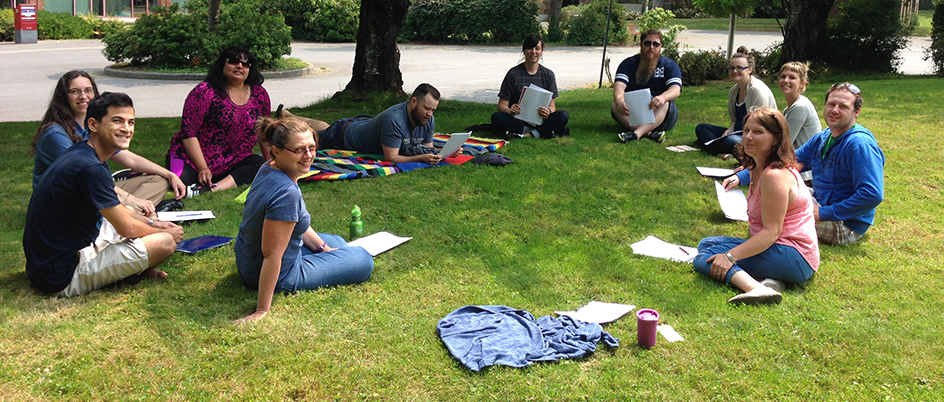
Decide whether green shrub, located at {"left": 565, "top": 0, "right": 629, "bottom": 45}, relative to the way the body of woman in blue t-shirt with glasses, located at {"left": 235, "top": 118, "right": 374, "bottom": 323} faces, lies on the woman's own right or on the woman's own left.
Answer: on the woman's own left

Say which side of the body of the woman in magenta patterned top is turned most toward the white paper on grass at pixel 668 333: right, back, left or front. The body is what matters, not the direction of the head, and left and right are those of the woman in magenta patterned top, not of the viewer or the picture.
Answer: front

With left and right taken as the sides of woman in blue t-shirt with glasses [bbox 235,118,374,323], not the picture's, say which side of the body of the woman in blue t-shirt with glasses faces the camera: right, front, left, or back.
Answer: right

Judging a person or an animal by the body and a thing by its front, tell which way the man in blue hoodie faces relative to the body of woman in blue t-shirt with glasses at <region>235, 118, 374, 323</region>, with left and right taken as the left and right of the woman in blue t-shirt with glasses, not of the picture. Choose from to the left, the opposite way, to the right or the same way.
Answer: the opposite way

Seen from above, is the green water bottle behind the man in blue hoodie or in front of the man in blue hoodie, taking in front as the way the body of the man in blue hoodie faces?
in front

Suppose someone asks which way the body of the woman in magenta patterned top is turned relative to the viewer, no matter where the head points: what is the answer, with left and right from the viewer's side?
facing the viewer and to the right of the viewer

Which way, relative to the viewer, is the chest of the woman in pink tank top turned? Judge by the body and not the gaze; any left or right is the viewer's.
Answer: facing to the left of the viewer

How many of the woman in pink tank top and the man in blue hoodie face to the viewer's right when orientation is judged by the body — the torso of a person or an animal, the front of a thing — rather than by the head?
0

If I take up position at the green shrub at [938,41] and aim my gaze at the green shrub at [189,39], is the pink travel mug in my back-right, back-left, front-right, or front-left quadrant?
front-left

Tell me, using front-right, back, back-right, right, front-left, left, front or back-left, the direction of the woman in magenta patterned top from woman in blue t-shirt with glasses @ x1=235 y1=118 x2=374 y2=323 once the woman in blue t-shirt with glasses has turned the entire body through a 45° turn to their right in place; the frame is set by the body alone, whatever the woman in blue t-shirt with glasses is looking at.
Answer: back-left

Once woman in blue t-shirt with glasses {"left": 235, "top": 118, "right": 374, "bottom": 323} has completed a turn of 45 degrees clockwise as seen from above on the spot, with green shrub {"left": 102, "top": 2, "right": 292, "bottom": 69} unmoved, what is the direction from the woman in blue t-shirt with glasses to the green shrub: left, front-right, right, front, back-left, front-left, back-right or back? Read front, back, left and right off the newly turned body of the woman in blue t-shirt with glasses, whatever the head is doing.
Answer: back-left

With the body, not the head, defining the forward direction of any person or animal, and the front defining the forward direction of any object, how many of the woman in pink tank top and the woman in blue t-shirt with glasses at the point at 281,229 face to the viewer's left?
1
